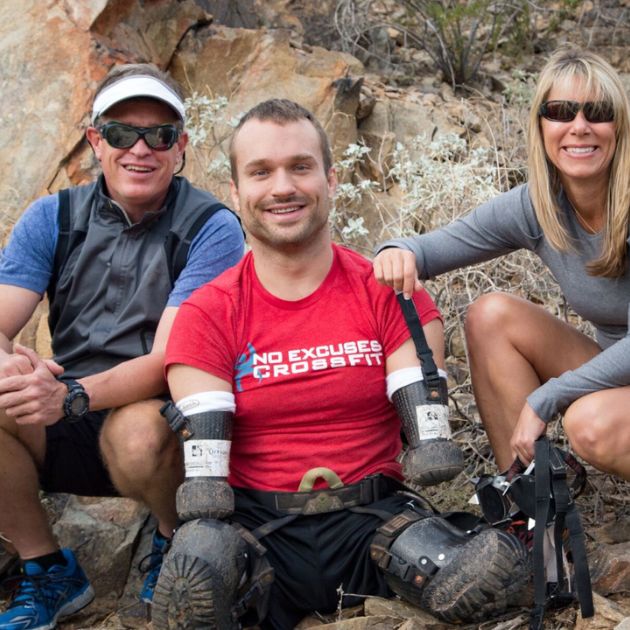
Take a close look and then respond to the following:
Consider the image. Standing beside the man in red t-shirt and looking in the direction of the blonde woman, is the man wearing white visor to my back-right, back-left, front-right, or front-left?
back-left

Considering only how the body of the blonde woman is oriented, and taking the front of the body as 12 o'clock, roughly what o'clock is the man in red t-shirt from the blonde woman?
The man in red t-shirt is roughly at 1 o'clock from the blonde woman.

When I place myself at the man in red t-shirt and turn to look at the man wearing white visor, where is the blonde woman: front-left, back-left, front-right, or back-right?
back-right

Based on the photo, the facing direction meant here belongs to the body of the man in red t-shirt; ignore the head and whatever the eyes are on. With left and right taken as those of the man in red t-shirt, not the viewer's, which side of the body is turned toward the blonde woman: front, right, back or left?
left

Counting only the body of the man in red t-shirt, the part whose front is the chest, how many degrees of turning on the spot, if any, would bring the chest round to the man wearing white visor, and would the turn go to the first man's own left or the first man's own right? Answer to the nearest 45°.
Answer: approximately 135° to the first man's own right

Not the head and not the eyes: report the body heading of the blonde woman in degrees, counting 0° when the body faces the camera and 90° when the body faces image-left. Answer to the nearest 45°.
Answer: approximately 45°
